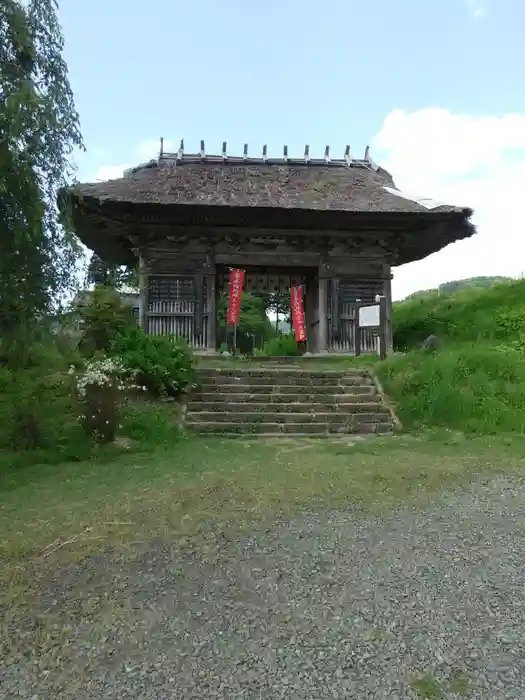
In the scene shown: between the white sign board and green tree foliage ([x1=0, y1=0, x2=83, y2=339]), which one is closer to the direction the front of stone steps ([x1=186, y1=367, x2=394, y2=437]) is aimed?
the green tree foliage

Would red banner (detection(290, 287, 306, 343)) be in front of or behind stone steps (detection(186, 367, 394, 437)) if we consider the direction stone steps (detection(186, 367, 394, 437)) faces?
behind

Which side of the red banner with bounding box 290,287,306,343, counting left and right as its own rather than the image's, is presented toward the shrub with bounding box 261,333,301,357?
back

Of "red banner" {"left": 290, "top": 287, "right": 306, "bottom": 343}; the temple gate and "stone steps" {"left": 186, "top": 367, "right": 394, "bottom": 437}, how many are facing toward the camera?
3

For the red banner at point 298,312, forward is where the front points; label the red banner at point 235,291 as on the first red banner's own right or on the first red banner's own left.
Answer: on the first red banner's own right

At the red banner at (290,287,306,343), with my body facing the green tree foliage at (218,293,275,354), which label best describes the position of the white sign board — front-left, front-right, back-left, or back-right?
back-right

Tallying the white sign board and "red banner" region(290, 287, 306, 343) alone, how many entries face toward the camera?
2

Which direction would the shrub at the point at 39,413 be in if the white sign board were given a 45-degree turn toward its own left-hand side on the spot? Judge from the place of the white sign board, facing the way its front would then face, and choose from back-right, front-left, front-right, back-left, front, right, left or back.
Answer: right

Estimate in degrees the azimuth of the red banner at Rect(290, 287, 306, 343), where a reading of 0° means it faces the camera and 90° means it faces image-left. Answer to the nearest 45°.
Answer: approximately 0°

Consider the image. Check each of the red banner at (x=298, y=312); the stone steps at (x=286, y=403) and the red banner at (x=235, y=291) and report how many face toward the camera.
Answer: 3

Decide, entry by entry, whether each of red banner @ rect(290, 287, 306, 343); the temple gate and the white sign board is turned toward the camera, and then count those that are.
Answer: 3
